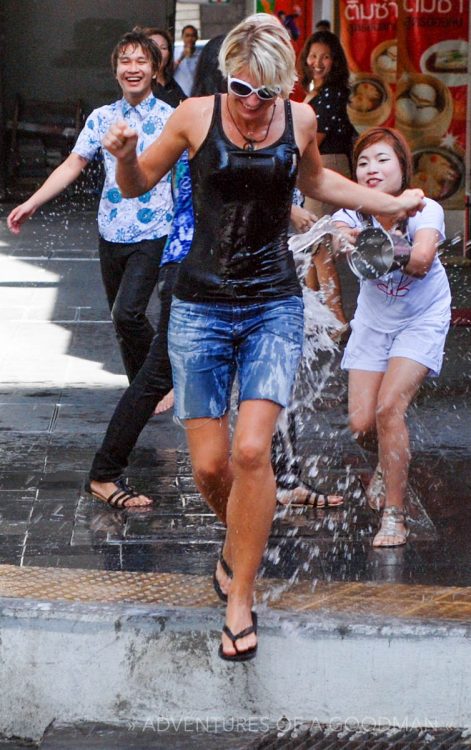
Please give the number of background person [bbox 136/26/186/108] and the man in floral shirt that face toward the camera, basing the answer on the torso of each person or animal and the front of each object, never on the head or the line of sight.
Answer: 2

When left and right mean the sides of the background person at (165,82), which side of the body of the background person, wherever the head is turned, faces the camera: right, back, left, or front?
front

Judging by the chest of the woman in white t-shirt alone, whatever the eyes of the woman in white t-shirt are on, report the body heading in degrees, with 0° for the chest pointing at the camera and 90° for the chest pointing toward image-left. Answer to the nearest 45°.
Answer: approximately 45°

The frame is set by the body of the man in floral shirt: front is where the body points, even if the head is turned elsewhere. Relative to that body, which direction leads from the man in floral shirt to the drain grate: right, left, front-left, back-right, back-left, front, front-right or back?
front

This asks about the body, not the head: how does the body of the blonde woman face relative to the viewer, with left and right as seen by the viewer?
facing the viewer

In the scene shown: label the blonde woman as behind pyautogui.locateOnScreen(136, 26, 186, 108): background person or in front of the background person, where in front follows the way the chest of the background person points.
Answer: in front

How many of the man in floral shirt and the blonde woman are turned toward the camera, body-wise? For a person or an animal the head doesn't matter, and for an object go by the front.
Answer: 2

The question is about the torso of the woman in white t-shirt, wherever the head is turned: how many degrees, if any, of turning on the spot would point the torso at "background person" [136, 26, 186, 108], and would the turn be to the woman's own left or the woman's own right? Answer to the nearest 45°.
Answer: approximately 90° to the woman's own right
